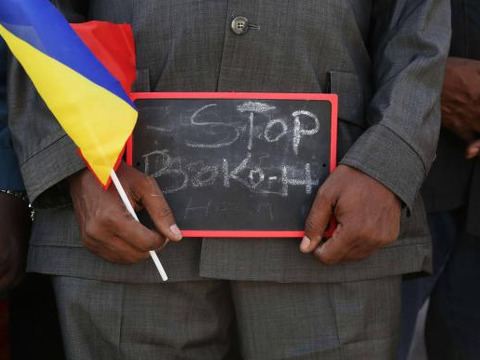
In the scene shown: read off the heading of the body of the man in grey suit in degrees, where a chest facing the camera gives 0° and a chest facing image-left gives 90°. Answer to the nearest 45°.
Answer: approximately 0°
